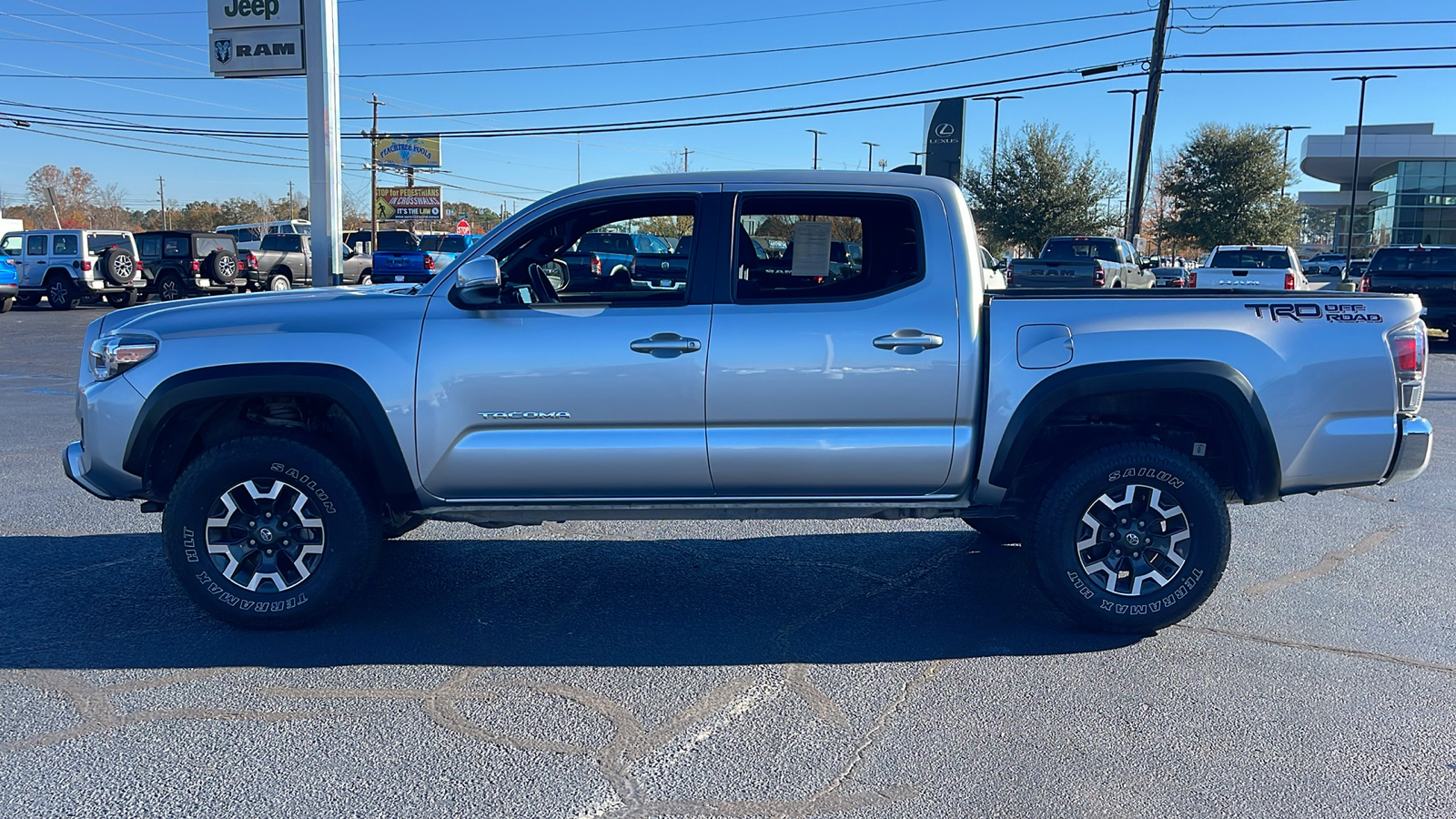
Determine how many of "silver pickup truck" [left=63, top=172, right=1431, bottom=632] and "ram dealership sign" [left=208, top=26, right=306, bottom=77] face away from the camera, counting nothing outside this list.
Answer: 0

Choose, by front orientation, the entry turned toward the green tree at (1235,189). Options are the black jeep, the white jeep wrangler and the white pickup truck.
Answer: the white pickup truck

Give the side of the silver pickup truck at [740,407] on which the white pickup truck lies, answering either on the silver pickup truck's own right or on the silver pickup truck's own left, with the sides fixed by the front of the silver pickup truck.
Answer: on the silver pickup truck's own right

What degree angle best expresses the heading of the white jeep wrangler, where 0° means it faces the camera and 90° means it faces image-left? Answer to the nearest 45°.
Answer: approximately 135°

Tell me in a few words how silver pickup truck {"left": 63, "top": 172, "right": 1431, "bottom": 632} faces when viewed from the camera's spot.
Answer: facing to the left of the viewer

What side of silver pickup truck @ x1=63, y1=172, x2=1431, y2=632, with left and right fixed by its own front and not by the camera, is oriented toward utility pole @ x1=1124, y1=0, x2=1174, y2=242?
right

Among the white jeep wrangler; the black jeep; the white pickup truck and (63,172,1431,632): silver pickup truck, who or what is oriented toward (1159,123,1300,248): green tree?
the white pickup truck

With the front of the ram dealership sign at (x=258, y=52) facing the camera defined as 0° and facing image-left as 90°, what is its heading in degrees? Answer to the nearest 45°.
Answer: approximately 0°

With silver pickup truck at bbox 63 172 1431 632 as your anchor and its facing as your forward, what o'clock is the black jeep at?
The black jeep is roughly at 2 o'clock from the silver pickup truck.

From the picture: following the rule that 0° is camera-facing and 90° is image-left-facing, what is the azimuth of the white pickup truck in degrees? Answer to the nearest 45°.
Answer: approximately 180°

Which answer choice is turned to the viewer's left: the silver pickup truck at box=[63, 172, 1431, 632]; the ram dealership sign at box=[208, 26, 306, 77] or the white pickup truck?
the silver pickup truck

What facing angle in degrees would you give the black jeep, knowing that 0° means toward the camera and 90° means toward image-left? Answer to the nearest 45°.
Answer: approximately 135°

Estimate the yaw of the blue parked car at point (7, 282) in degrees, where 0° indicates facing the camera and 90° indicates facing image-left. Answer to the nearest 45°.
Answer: approximately 135°
